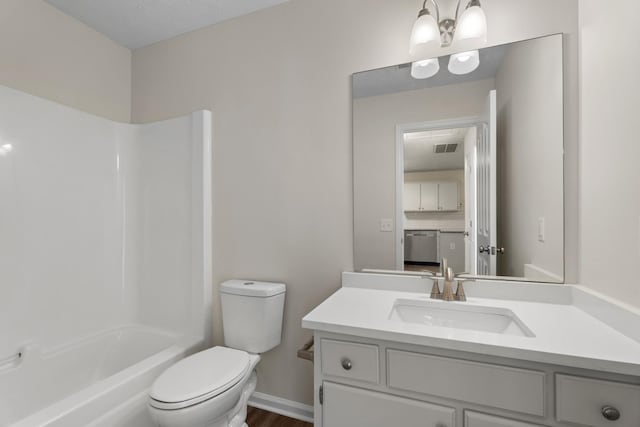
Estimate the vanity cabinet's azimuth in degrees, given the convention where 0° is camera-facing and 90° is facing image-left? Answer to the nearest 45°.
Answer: approximately 45°

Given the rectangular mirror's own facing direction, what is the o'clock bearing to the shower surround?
The shower surround is roughly at 1 o'clock from the rectangular mirror.

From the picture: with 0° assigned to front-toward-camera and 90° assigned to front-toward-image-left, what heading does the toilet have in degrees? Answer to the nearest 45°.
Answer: approximately 45°

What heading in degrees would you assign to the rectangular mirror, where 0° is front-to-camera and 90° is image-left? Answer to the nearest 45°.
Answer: approximately 45°

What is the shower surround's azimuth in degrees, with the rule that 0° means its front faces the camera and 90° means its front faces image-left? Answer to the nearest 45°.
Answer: approximately 315°

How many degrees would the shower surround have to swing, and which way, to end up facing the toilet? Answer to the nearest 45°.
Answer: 0° — it already faces it

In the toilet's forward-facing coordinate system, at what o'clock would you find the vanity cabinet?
The vanity cabinet is roughly at 9 o'clock from the toilet.

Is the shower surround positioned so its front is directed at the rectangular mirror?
yes

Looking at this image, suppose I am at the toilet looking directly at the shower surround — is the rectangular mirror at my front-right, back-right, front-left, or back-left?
back-right

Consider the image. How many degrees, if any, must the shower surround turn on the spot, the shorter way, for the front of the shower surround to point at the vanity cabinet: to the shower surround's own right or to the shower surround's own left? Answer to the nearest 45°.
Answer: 0° — it already faces it

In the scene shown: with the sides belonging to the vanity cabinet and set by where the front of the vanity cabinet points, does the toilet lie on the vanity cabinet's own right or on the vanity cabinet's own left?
on the vanity cabinet's own right
